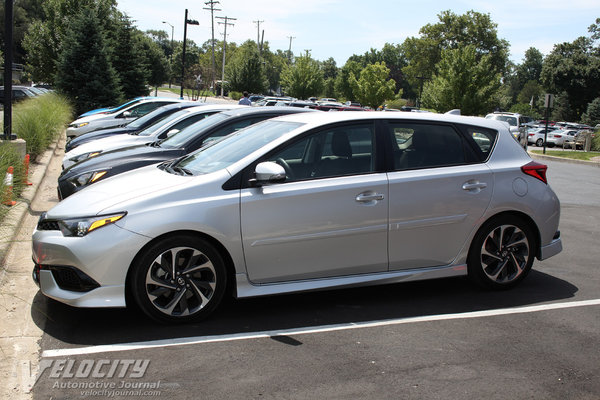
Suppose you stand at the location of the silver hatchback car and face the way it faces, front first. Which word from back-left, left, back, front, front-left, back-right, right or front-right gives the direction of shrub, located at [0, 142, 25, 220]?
front-right

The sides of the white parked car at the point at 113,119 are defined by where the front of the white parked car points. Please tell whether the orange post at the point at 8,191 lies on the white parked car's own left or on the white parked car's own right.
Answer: on the white parked car's own left

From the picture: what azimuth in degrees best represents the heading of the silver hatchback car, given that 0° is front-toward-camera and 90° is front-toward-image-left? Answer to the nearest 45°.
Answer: approximately 90°

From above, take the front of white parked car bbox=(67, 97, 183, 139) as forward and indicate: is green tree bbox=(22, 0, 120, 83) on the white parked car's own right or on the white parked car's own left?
on the white parked car's own right

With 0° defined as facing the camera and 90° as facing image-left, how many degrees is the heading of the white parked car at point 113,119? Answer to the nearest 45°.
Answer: approximately 90°

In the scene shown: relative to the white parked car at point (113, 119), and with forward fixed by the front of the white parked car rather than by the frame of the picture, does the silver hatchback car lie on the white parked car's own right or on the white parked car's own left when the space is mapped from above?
on the white parked car's own left

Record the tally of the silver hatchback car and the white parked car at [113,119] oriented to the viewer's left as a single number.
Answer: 2

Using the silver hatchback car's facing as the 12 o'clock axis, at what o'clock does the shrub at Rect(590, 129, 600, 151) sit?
The shrub is roughly at 4 o'clock from the silver hatchback car.

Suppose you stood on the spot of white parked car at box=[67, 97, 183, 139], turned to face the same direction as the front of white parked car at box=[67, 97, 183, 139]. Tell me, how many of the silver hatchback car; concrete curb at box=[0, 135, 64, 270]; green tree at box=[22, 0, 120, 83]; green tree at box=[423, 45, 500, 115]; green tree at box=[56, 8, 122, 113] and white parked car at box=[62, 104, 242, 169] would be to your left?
3

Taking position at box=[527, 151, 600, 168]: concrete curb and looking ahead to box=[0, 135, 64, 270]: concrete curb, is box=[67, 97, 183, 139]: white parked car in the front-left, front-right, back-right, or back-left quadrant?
front-right

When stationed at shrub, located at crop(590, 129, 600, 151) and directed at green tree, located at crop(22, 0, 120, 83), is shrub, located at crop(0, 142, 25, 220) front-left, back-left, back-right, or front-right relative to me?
front-left

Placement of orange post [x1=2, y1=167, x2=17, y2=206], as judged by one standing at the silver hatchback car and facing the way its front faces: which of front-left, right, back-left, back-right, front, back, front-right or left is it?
front-right

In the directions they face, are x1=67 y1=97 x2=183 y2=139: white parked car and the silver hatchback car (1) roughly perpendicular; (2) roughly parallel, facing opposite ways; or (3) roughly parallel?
roughly parallel

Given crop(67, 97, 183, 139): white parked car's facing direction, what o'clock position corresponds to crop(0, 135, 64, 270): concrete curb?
The concrete curb is roughly at 9 o'clock from the white parked car.
